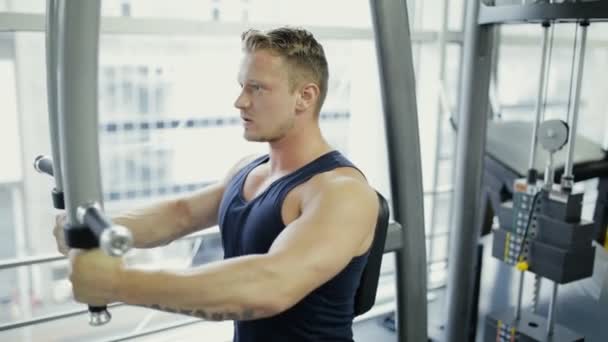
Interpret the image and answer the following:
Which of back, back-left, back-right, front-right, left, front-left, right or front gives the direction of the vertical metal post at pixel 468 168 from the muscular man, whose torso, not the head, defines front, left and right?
back

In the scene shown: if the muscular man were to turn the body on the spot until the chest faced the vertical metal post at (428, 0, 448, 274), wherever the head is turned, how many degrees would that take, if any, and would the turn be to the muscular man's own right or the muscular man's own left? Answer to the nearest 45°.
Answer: approximately 180°

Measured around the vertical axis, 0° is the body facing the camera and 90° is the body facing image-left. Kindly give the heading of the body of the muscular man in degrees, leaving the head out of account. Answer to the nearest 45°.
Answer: approximately 45°
